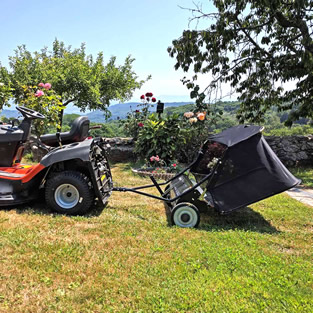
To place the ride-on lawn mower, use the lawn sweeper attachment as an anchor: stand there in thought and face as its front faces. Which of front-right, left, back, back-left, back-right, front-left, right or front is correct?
front

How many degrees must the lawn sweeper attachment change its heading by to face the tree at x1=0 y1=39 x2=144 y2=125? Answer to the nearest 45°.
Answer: approximately 45° to its right

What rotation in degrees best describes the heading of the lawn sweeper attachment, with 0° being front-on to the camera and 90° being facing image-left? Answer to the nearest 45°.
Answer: approximately 90°

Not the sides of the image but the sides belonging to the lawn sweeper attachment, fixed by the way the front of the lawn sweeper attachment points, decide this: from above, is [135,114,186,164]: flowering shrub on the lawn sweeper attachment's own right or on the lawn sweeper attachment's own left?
on the lawn sweeper attachment's own right

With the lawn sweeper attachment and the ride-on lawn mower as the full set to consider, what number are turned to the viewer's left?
2

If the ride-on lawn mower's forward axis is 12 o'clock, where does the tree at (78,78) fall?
The tree is roughly at 3 o'clock from the ride-on lawn mower.

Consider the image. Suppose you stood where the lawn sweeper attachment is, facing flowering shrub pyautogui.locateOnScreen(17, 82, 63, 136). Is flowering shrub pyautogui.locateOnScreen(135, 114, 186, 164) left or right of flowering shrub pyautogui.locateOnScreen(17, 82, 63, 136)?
right

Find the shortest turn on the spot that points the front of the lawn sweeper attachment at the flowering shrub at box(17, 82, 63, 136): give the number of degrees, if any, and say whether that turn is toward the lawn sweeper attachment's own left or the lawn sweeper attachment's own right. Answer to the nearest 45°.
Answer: approximately 45° to the lawn sweeper attachment's own right

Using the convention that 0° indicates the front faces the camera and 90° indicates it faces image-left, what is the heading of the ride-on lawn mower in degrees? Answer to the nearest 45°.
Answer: approximately 90°

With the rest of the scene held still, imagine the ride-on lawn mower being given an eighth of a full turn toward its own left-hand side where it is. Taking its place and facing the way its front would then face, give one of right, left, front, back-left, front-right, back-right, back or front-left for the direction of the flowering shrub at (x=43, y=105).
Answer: back-right

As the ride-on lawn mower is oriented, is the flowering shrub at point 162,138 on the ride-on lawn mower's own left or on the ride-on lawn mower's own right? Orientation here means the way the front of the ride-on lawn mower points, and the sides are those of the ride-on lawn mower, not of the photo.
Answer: on the ride-on lawn mower's own right

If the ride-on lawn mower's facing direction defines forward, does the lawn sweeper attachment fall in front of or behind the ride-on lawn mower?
behind
